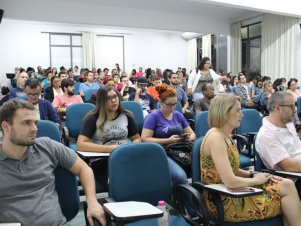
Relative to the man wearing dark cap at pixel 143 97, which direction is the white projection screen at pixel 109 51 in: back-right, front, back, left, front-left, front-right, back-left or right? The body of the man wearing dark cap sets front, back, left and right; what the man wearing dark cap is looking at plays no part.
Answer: back

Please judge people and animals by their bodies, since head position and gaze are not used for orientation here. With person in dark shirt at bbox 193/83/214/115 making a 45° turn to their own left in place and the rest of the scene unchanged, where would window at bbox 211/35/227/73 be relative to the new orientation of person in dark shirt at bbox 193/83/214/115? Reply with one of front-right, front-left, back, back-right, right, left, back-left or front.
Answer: left

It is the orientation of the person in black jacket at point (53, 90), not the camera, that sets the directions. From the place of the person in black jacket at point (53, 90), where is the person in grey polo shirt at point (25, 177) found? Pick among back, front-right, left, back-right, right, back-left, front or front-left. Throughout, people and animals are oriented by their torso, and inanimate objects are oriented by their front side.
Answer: front-right

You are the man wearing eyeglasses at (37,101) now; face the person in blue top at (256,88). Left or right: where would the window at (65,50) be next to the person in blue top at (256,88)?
left

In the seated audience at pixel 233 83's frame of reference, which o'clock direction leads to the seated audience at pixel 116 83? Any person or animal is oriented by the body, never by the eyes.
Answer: the seated audience at pixel 116 83 is roughly at 3 o'clock from the seated audience at pixel 233 83.

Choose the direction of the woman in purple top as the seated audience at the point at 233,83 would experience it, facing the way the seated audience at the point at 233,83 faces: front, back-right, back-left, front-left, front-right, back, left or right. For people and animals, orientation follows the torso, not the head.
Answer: front-right

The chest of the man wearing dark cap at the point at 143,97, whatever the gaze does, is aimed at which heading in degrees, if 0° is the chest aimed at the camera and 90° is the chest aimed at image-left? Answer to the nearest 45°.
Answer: approximately 0°
